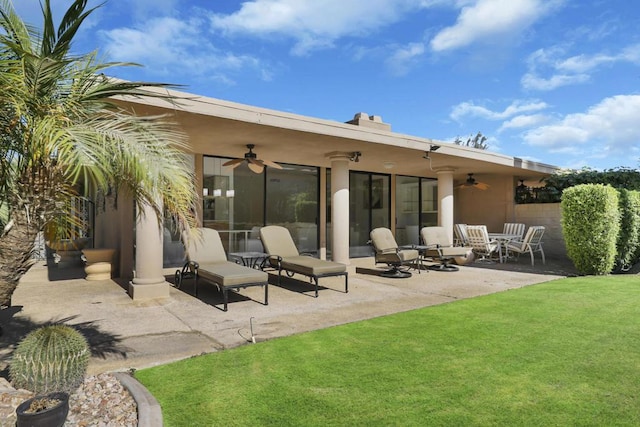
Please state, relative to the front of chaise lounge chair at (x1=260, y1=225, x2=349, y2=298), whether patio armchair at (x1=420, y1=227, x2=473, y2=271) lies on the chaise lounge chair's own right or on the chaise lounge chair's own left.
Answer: on the chaise lounge chair's own left

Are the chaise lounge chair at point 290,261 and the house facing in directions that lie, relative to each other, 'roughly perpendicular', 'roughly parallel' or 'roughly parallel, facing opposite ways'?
roughly parallel

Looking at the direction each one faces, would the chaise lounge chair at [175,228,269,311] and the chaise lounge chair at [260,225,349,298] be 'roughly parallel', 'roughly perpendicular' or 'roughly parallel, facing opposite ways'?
roughly parallel

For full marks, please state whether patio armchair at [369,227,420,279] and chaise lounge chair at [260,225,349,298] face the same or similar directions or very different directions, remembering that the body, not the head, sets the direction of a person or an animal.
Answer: same or similar directions

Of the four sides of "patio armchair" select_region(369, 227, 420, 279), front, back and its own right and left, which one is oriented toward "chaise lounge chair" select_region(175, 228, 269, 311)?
right

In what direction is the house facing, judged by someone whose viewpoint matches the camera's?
facing the viewer and to the right of the viewer

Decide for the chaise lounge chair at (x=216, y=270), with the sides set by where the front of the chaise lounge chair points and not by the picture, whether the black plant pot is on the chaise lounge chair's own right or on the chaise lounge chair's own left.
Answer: on the chaise lounge chair's own right

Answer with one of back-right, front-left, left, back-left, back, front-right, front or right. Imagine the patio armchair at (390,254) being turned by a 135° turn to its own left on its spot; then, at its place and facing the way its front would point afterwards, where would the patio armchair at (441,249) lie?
front-right

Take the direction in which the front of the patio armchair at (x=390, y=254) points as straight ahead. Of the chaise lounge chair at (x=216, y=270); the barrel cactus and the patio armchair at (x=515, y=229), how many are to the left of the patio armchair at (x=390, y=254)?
1

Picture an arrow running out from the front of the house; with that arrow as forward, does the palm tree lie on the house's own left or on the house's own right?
on the house's own right

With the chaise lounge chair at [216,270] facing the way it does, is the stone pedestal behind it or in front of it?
behind

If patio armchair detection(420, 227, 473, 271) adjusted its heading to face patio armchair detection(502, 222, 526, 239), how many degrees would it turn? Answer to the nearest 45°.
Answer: approximately 90° to its left
